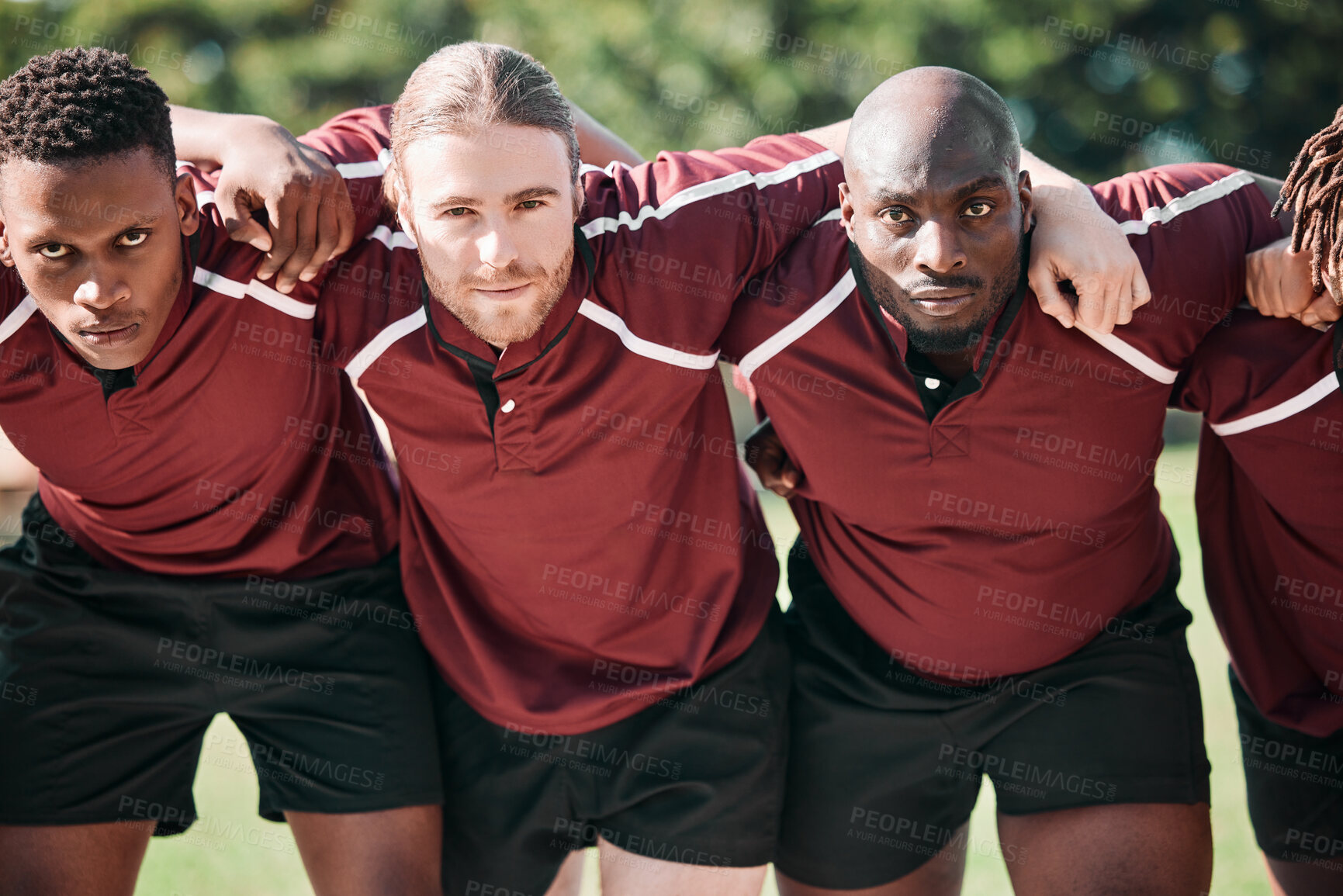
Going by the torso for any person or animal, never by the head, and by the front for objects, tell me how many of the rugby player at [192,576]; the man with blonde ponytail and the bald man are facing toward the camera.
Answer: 3

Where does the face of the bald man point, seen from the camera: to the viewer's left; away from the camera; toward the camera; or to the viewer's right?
toward the camera

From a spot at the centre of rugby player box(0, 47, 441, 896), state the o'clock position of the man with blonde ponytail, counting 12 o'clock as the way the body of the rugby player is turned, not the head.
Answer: The man with blonde ponytail is roughly at 10 o'clock from the rugby player.

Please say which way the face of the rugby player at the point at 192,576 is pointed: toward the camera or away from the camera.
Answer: toward the camera

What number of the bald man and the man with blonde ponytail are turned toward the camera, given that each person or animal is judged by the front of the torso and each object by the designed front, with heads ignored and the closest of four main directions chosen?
2

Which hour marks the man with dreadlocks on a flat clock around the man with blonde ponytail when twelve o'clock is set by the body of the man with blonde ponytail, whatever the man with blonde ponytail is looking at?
The man with dreadlocks is roughly at 9 o'clock from the man with blonde ponytail.

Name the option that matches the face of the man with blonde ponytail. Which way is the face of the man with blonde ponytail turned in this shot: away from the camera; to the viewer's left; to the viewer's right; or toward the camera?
toward the camera

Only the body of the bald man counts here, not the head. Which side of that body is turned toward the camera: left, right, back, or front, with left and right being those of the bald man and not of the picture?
front

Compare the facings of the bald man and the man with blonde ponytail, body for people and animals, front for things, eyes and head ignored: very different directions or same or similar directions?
same or similar directions

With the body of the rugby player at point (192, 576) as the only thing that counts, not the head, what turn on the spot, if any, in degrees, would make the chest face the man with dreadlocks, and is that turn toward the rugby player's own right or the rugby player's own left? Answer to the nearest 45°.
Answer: approximately 45° to the rugby player's own left
